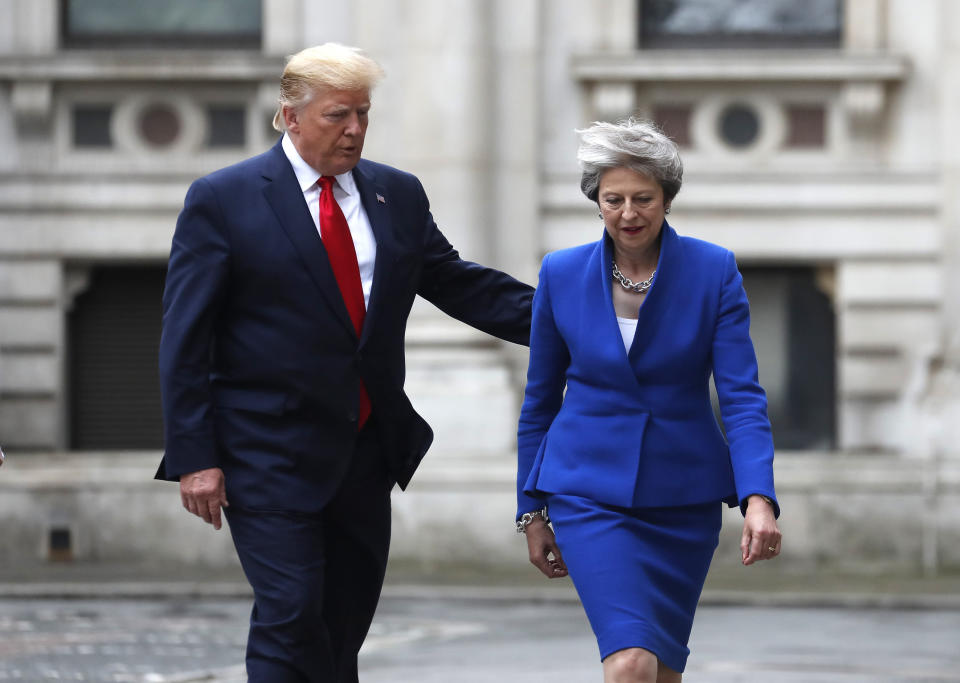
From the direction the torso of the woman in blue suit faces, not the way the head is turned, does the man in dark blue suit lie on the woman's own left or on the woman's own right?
on the woman's own right

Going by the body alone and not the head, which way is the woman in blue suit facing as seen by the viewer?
toward the camera

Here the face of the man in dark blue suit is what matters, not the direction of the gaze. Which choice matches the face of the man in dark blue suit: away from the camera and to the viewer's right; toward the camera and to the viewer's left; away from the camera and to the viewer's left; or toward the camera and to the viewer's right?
toward the camera and to the viewer's right

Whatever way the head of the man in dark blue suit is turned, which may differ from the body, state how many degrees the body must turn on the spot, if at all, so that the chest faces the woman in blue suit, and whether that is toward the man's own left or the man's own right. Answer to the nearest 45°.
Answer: approximately 45° to the man's own left

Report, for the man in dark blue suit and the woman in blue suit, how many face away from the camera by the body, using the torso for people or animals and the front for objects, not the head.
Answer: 0
